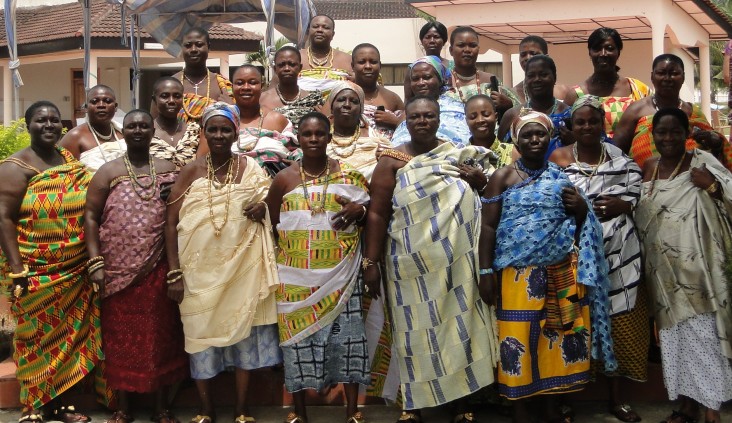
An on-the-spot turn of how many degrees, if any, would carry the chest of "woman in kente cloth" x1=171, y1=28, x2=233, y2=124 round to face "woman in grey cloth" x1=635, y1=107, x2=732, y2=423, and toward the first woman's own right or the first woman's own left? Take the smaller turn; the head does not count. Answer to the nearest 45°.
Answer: approximately 45° to the first woman's own left

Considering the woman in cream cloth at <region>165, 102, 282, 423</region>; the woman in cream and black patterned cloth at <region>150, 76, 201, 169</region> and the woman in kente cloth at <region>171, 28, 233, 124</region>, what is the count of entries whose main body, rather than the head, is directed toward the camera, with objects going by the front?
3

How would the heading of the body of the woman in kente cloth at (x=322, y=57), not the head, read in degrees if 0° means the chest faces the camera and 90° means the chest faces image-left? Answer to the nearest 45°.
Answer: approximately 0°

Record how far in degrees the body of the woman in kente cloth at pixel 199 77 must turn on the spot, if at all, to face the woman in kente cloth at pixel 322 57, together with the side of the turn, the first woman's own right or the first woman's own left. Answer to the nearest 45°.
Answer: approximately 90° to the first woman's own left

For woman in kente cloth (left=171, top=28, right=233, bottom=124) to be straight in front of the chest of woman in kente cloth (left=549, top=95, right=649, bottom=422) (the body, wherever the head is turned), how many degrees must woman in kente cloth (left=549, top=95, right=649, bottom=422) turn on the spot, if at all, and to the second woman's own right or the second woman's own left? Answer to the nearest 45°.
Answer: approximately 90° to the second woman's own right

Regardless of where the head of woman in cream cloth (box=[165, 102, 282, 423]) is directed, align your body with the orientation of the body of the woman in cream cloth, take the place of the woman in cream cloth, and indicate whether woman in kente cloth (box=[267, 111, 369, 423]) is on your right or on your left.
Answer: on your left

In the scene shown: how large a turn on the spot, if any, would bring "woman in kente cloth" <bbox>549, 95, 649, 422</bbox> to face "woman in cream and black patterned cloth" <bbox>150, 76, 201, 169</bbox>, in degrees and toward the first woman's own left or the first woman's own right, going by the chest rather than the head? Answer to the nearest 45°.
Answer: approximately 90° to the first woman's own right

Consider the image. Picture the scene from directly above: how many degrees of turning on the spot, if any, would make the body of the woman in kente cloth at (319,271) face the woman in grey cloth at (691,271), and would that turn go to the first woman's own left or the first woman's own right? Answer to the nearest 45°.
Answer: approximately 90° to the first woman's own left

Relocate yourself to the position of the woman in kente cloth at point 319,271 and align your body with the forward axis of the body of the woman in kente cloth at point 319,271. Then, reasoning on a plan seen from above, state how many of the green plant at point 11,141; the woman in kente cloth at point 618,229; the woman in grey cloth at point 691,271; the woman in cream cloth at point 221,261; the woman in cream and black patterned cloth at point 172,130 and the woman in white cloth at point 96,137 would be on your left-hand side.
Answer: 2
